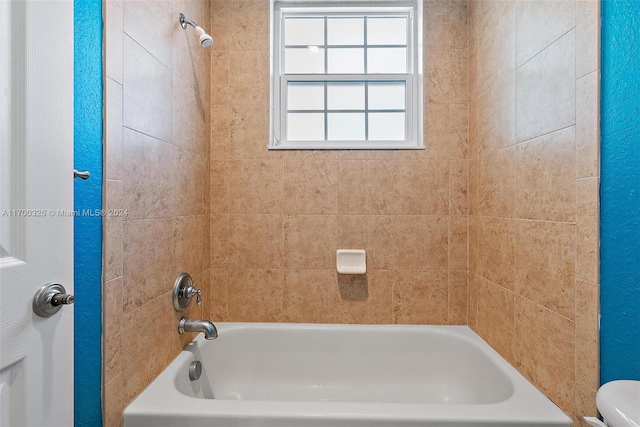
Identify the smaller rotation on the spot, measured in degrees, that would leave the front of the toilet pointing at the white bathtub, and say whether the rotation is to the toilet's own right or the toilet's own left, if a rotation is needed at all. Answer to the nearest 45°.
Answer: approximately 45° to the toilet's own right
